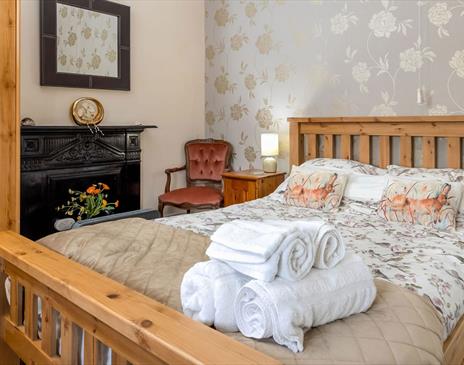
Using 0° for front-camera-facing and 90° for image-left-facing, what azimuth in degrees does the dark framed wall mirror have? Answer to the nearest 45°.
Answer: approximately 315°

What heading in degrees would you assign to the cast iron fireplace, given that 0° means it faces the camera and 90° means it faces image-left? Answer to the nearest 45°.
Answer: approximately 315°

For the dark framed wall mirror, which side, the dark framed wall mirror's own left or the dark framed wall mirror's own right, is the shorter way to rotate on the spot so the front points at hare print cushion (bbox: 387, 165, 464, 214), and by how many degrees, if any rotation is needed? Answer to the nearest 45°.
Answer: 0° — it already faces it
